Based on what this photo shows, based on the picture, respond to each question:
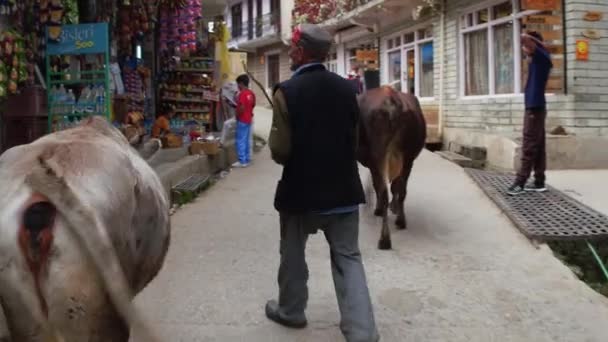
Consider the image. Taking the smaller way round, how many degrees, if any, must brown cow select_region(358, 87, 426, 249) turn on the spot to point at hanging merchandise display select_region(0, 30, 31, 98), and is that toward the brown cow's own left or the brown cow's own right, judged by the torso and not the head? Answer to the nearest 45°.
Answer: approximately 90° to the brown cow's own left

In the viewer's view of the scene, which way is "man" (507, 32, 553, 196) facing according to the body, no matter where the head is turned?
to the viewer's left

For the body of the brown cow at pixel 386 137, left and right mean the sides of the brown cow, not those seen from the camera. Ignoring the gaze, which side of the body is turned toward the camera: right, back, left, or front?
back

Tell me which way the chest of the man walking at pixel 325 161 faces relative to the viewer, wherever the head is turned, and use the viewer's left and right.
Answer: facing away from the viewer and to the left of the viewer

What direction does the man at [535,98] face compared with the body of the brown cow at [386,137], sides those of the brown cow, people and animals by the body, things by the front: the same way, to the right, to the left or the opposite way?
to the left

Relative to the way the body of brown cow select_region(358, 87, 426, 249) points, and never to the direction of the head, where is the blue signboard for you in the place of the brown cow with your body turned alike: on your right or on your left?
on your left

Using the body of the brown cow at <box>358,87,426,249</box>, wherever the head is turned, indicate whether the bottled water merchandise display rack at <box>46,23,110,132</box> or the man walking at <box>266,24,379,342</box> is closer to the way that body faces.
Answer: the bottled water merchandise display rack

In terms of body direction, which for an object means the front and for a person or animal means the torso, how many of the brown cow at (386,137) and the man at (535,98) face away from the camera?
1
